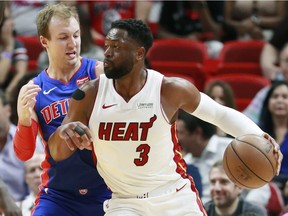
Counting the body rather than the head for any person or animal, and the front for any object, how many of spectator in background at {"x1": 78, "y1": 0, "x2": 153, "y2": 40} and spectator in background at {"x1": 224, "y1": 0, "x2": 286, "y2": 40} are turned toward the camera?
2

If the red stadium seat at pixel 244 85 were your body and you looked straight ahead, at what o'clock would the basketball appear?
The basketball is roughly at 12 o'clock from the red stadium seat.

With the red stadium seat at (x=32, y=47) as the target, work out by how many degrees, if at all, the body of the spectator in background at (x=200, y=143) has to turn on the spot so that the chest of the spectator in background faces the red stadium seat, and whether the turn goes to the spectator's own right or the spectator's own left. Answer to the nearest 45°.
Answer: approximately 90° to the spectator's own right

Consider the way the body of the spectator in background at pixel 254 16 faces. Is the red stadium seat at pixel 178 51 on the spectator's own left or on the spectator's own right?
on the spectator's own right

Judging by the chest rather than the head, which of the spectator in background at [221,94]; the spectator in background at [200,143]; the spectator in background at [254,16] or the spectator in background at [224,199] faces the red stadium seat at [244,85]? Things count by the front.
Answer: the spectator in background at [254,16]

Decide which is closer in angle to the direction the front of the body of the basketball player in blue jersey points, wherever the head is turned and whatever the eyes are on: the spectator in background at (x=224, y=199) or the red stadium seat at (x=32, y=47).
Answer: the spectator in background

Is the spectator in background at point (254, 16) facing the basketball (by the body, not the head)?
yes

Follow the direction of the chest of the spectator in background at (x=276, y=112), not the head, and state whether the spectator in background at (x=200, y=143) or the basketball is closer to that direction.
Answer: the basketball
